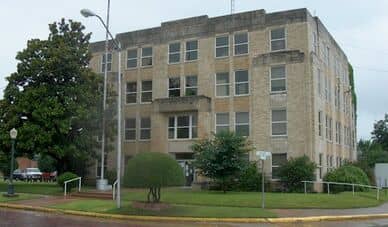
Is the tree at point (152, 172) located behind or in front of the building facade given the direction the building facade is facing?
in front

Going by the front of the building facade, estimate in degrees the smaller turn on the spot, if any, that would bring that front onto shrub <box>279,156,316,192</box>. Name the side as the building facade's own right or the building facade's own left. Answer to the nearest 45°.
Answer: approximately 90° to the building facade's own left

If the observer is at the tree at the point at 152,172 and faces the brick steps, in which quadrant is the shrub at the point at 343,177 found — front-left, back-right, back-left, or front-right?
back-right

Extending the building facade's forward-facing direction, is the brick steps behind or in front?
in front

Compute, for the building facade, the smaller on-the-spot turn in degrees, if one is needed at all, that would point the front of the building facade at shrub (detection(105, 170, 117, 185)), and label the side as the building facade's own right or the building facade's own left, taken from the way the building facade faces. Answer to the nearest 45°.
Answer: approximately 45° to the building facade's own right

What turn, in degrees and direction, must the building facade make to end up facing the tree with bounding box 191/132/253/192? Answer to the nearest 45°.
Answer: approximately 45° to its left

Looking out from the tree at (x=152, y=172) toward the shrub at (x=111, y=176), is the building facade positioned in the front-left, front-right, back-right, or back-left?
front-right

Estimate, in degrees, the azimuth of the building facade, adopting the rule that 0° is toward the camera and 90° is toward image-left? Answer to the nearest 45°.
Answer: approximately 45°

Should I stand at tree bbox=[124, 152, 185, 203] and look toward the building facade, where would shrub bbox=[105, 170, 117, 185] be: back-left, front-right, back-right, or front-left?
front-left

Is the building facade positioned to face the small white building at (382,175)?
no
